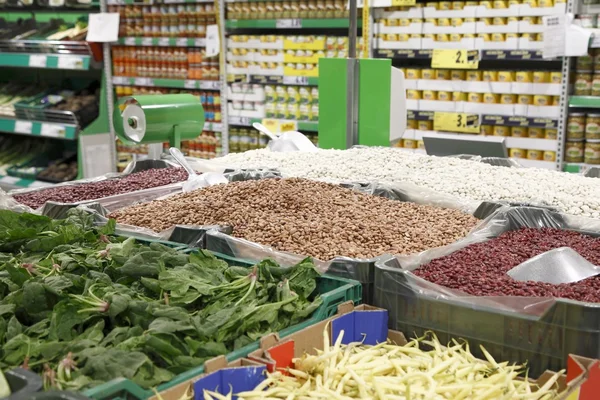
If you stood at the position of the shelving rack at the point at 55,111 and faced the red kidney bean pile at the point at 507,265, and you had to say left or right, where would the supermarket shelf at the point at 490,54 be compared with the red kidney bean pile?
left

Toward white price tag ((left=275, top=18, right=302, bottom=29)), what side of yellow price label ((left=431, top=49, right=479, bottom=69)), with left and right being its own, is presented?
right

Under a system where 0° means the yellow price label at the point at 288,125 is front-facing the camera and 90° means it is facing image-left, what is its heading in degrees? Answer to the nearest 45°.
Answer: approximately 0°

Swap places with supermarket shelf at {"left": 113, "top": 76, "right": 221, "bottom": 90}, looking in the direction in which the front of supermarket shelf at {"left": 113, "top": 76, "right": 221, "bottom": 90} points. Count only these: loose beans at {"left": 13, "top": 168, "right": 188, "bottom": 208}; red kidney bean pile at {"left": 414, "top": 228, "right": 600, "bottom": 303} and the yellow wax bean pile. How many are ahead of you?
3

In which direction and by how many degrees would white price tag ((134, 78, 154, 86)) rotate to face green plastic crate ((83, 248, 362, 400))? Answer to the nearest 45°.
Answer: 0° — it already faces it

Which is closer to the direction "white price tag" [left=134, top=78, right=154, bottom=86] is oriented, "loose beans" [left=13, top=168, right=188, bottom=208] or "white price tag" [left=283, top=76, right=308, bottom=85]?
the loose beans

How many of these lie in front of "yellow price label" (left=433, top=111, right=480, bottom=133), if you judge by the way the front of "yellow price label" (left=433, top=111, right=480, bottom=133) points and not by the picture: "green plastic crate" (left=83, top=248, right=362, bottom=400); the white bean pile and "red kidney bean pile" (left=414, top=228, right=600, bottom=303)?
3

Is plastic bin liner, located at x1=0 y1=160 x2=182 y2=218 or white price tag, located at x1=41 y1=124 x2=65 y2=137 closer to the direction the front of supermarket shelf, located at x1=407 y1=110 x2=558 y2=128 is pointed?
the plastic bin liner
